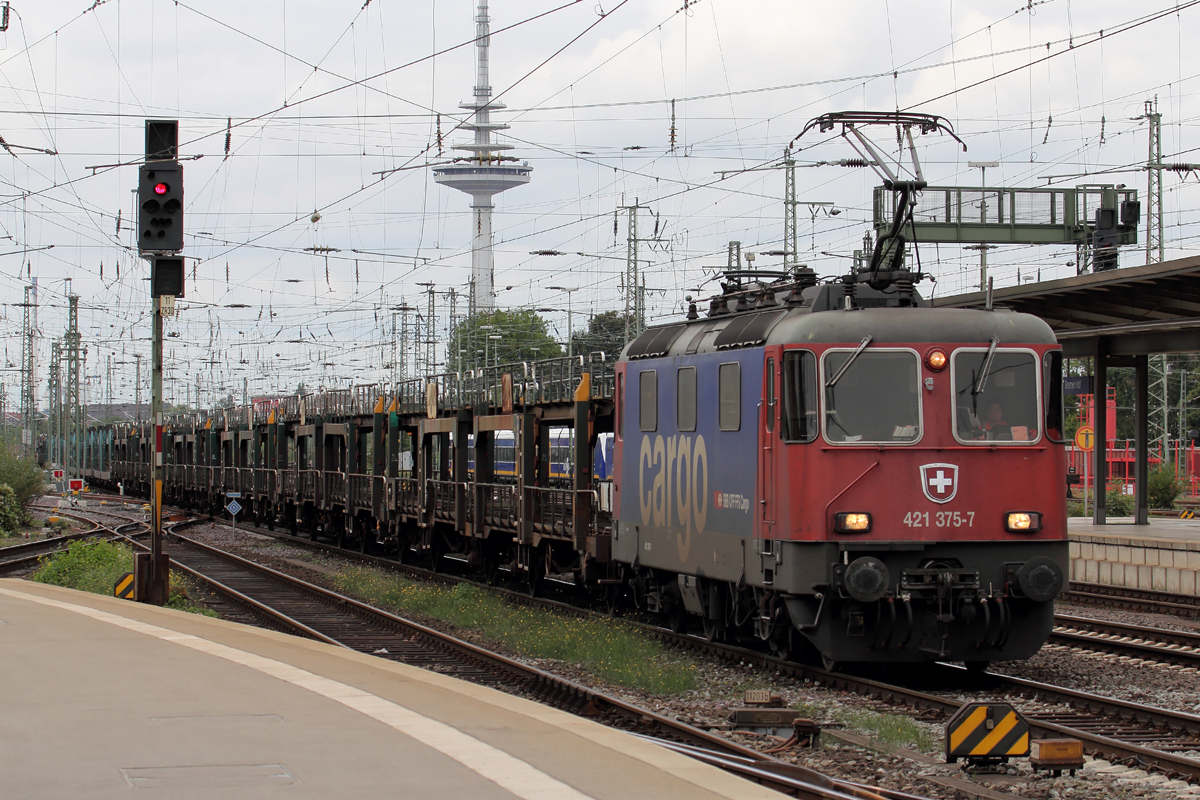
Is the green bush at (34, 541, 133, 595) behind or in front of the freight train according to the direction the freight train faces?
behind

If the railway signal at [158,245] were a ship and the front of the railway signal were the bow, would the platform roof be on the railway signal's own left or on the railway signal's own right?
on the railway signal's own left

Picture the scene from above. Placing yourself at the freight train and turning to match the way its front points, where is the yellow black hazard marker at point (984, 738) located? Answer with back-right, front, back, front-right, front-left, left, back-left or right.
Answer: front-right

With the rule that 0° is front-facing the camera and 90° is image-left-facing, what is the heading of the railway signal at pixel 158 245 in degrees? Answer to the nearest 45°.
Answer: approximately 0°

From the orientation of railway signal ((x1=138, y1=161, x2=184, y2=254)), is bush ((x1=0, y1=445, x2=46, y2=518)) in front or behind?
behind

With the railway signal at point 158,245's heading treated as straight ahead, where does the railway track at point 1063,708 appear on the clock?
The railway track is roughly at 11 o'clock from the railway signal.

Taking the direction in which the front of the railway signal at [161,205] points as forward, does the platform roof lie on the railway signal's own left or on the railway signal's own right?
on the railway signal's own left
